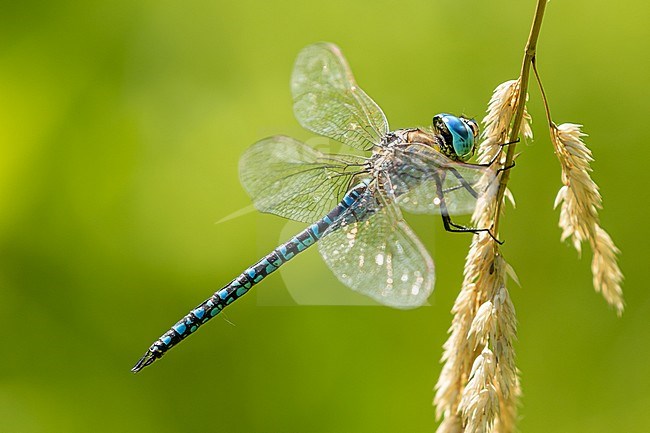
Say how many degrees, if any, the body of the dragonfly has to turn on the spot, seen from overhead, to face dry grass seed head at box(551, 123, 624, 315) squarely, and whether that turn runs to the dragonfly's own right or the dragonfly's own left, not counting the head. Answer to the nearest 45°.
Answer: approximately 45° to the dragonfly's own right

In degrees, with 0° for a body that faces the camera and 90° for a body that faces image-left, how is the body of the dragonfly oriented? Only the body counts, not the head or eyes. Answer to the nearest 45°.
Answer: approximately 270°
